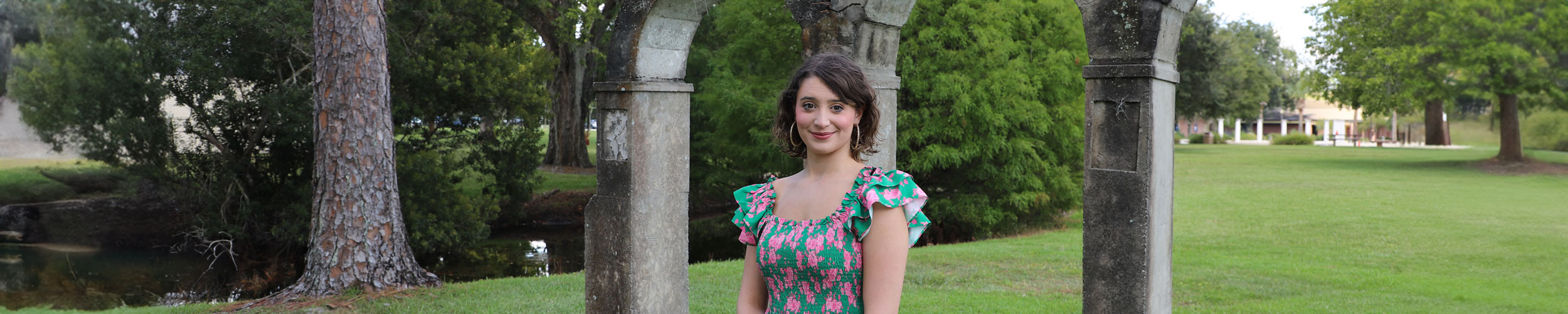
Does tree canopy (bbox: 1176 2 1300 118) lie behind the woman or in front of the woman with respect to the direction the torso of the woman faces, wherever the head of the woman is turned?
behind

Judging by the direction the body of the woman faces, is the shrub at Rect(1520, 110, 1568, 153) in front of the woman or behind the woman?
behind

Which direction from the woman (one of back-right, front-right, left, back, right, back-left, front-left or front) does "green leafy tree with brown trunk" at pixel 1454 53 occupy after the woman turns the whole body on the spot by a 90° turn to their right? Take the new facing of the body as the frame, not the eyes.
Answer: right

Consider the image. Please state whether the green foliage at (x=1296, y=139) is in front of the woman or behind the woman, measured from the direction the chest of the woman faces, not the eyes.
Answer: behind

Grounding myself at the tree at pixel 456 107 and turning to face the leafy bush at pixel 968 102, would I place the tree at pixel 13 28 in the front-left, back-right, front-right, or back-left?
back-left

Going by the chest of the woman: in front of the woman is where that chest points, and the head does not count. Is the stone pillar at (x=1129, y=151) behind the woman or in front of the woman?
behind

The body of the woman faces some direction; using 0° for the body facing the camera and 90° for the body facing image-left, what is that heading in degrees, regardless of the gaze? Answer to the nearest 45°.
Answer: approximately 45°
